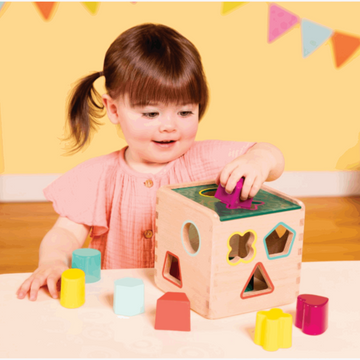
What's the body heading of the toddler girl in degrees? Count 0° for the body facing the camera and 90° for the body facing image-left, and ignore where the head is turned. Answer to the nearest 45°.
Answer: approximately 0°
